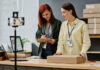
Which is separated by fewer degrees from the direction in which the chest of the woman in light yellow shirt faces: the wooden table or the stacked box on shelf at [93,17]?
the wooden table

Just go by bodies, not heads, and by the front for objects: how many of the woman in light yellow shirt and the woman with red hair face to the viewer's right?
0

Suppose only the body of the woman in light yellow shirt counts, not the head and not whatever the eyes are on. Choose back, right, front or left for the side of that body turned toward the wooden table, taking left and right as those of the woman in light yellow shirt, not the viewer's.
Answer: front

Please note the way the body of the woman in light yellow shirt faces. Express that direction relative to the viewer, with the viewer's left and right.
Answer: facing the viewer and to the left of the viewer

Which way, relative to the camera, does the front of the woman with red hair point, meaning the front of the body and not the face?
toward the camera

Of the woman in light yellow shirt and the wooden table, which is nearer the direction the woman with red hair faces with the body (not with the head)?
the wooden table

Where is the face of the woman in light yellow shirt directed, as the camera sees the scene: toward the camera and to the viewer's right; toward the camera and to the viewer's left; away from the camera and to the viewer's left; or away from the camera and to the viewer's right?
toward the camera and to the viewer's left

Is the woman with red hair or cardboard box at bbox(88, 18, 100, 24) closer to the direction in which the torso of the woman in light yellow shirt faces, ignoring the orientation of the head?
the woman with red hair

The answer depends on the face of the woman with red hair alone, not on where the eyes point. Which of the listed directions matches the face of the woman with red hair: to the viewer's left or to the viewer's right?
to the viewer's right

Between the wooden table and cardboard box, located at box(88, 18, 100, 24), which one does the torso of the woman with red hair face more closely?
the wooden table
